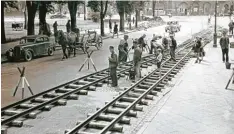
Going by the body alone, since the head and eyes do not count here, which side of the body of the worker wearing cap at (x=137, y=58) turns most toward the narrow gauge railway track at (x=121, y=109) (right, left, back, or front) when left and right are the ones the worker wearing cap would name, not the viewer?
left

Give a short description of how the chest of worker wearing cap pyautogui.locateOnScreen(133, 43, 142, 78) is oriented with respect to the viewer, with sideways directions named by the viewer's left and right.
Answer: facing to the left of the viewer

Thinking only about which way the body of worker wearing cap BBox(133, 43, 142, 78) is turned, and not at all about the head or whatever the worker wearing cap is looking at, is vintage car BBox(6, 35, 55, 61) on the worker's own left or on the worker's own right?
on the worker's own right

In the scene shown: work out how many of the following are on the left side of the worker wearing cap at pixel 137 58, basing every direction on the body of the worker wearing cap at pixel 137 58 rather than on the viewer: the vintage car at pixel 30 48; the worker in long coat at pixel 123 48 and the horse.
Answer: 0

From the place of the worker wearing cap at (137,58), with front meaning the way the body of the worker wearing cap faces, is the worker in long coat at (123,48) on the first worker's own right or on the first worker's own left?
on the first worker's own right

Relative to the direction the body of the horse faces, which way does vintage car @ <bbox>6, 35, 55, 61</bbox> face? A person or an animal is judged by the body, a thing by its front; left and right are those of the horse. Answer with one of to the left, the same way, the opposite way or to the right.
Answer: the same way

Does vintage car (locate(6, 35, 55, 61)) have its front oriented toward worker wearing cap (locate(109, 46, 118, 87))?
no

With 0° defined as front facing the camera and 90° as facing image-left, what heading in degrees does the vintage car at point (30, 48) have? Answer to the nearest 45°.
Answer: approximately 45°

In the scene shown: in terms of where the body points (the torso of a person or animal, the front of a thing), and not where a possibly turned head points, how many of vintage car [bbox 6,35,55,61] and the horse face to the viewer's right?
0

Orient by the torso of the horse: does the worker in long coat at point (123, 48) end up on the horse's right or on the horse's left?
on the horse's left

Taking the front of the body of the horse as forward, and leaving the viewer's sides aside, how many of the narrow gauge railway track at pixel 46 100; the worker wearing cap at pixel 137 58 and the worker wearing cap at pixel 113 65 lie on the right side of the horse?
0

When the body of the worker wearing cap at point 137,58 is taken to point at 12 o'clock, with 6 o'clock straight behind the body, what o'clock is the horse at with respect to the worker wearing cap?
The horse is roughly at 2 o'clock from the worker wearing cap.

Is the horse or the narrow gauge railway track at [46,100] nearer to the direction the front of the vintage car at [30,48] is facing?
the narrow gauge railway track

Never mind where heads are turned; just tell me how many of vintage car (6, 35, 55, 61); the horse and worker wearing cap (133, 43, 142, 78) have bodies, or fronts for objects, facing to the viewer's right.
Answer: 0

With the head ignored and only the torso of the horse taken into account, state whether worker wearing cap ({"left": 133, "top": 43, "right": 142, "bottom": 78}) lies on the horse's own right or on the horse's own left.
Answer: on the horse's own left
